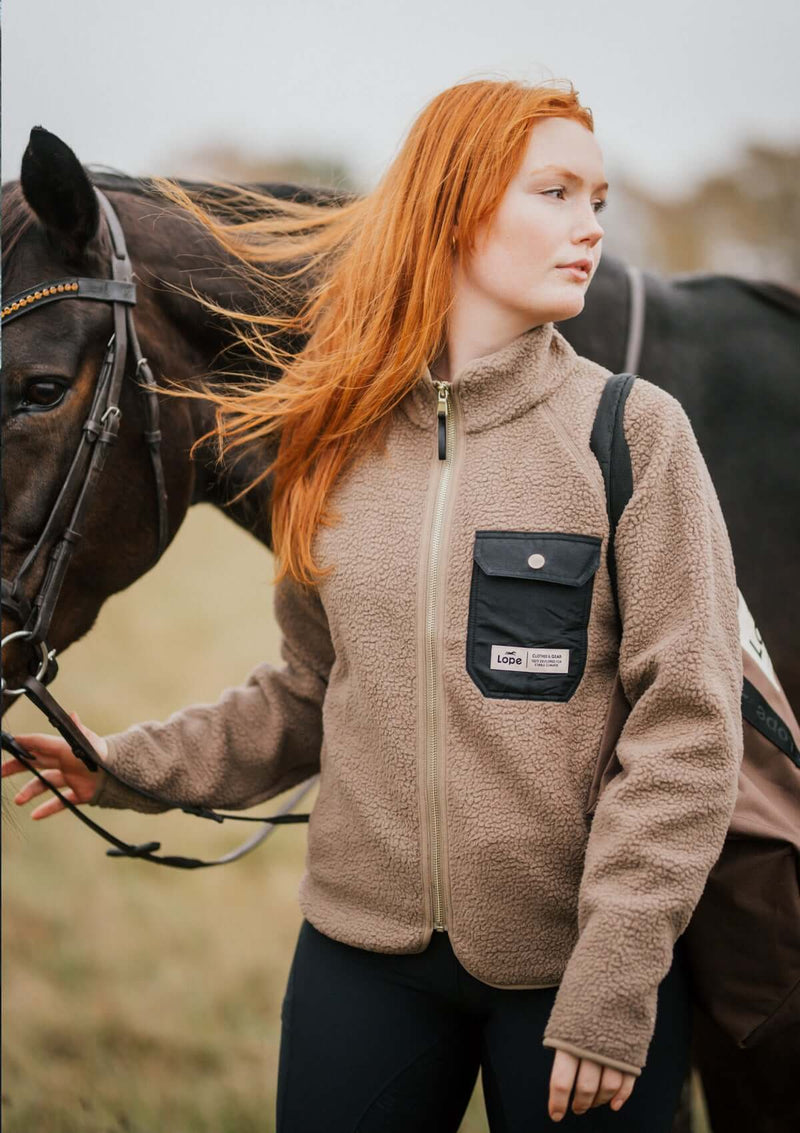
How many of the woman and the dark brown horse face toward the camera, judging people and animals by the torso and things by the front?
1

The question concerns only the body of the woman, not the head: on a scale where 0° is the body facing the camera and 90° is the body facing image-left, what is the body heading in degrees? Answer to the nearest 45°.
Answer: approximately 0°

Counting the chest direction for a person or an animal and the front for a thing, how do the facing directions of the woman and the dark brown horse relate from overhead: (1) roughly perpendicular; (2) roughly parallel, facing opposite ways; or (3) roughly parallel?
roughly perpendicular

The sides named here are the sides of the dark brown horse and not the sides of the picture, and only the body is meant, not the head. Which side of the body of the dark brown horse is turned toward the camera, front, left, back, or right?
left
